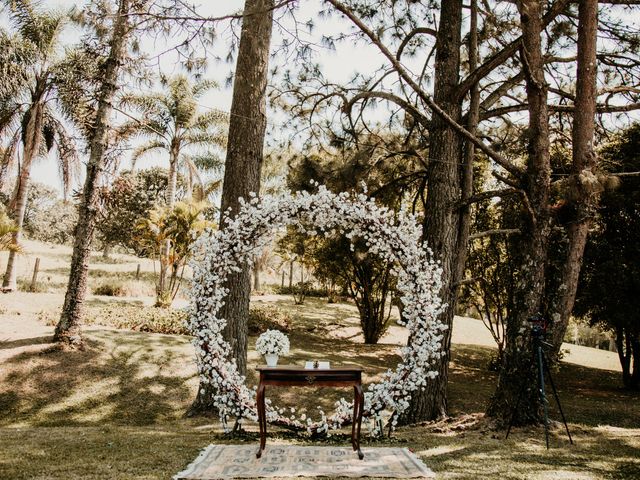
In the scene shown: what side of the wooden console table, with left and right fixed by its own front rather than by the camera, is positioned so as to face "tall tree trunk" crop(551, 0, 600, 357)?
left

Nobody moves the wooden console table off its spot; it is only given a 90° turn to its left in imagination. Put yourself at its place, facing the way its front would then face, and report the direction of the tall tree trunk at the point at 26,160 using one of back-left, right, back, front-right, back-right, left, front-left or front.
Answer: back-left

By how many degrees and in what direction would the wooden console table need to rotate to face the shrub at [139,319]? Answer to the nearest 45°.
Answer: approximately 135° to its right

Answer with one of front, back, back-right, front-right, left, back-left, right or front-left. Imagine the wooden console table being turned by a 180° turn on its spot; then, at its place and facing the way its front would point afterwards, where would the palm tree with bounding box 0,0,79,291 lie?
front-left

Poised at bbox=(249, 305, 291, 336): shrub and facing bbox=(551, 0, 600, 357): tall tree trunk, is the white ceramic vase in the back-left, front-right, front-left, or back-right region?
front-right

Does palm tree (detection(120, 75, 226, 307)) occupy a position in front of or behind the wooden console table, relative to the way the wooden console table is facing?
behind

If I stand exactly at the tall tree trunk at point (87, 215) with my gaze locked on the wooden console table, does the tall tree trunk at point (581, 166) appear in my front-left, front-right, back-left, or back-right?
front-left

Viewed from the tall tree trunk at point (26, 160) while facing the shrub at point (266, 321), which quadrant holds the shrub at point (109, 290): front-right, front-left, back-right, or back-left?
front-left

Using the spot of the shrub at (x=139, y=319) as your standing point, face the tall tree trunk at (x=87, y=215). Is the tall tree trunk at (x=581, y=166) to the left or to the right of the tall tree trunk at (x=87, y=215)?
left

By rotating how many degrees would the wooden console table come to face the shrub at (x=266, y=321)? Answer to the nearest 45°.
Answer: approximately 180°

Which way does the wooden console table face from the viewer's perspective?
toward the camera
